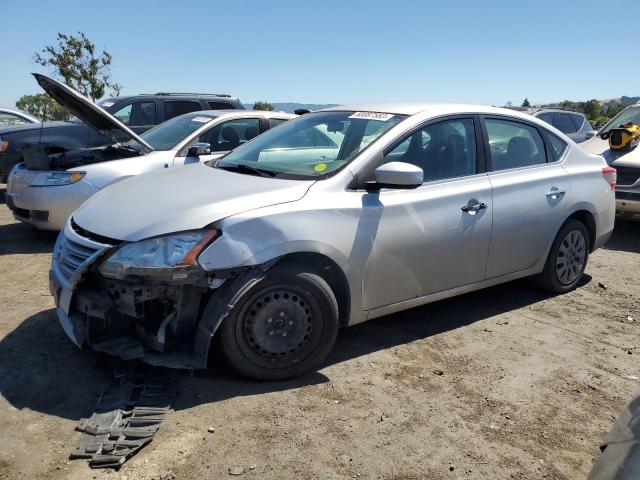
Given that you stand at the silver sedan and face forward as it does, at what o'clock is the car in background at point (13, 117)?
The car in background is roughly at 3 o'clock from the silver sedan.

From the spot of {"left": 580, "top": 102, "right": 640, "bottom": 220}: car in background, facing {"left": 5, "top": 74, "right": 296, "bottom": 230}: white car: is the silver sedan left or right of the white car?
left

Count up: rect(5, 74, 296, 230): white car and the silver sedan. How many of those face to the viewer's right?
0

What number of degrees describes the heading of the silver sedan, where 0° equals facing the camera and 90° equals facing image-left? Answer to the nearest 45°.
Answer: approximately 45°

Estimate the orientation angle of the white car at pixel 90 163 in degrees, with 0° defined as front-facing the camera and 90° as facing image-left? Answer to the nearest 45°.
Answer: approximately 45°

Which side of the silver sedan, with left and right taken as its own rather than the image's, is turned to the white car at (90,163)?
right

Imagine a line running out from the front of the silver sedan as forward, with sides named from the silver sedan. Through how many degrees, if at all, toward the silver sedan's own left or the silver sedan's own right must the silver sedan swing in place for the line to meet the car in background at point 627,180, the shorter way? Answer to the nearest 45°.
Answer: approximately 180°
